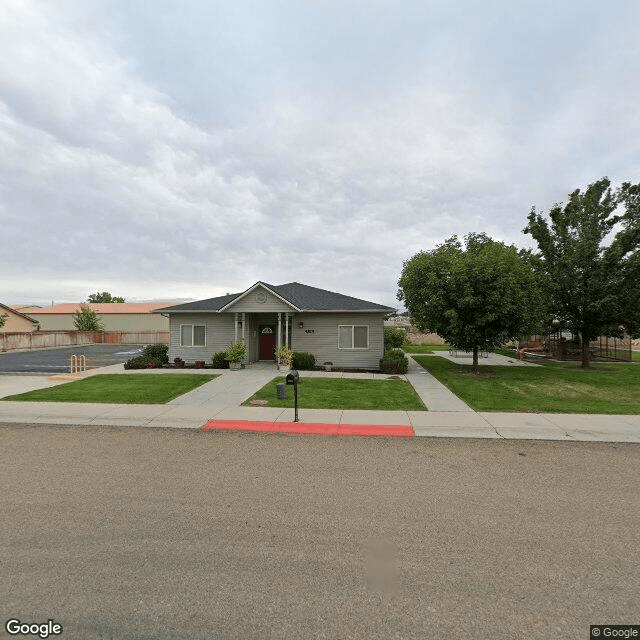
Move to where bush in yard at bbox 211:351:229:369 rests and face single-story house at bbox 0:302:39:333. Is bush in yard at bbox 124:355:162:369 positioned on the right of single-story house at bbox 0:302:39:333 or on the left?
left

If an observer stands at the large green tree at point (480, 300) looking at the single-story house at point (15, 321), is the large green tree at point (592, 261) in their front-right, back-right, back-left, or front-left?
back-right

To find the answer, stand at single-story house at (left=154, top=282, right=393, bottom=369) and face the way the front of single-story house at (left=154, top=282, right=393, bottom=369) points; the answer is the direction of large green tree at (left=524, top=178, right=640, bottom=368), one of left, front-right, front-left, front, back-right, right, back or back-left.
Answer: left

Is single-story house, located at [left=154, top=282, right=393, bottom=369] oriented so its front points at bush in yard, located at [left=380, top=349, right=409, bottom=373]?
no

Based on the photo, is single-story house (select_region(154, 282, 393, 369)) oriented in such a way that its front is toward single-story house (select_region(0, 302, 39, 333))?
no

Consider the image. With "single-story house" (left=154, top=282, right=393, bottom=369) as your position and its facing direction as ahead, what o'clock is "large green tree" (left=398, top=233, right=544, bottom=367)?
The large green tree is roughly at 10 o'clock from the single-story house.

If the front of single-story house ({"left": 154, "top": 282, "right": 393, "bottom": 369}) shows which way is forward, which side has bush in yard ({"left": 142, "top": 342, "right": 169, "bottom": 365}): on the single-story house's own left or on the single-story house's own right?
on the single-story house's own right

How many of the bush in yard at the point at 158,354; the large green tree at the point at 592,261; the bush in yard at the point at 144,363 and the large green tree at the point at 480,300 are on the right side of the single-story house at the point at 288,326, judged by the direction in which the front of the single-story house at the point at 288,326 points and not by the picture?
2

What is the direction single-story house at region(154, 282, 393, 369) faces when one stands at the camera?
facing the viewer

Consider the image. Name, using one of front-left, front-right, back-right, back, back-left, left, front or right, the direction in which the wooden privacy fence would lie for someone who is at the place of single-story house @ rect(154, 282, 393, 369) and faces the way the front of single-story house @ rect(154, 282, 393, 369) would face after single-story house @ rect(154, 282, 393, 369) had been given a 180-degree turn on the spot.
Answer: front-left

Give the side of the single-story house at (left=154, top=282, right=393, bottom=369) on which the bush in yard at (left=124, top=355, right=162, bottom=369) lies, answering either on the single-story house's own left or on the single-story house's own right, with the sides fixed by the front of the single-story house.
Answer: on the single-story house's own right

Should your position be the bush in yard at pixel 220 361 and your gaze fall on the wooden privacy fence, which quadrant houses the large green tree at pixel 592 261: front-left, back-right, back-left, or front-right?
back-right
